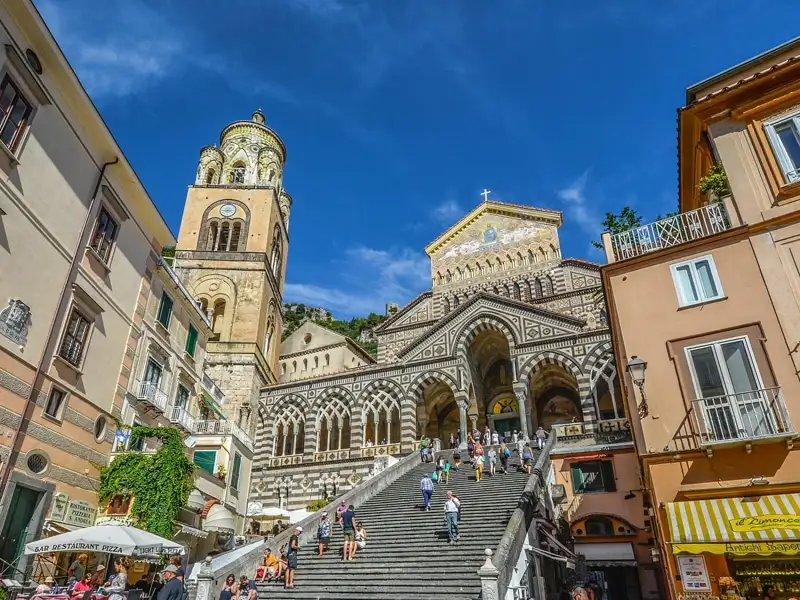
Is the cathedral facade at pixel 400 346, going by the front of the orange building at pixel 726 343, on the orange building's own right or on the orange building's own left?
on the orange building's own right

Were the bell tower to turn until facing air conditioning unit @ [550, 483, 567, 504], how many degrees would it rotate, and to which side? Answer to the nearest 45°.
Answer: approximately 45° to its left

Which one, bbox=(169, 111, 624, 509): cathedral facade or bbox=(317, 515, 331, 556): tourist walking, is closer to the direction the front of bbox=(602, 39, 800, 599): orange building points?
the tourist walking

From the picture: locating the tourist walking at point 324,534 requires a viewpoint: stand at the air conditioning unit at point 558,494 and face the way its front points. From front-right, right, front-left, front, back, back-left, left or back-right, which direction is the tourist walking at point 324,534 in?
front-right

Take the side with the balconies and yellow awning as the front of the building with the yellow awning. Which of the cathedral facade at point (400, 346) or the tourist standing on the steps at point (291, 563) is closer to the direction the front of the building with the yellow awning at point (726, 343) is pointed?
the tourist standing on the steps

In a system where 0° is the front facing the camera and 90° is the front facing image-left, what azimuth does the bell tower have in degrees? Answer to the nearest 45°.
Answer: approximately 0°

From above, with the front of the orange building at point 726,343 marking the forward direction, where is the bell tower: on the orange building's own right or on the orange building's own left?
on the orange building's own right
